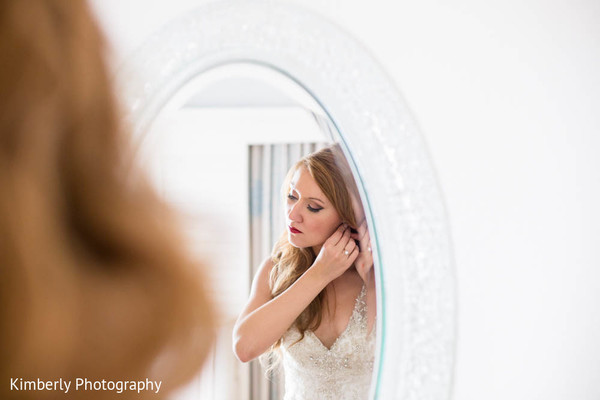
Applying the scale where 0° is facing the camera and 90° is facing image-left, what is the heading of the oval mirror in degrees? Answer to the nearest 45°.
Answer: approximately 0°
